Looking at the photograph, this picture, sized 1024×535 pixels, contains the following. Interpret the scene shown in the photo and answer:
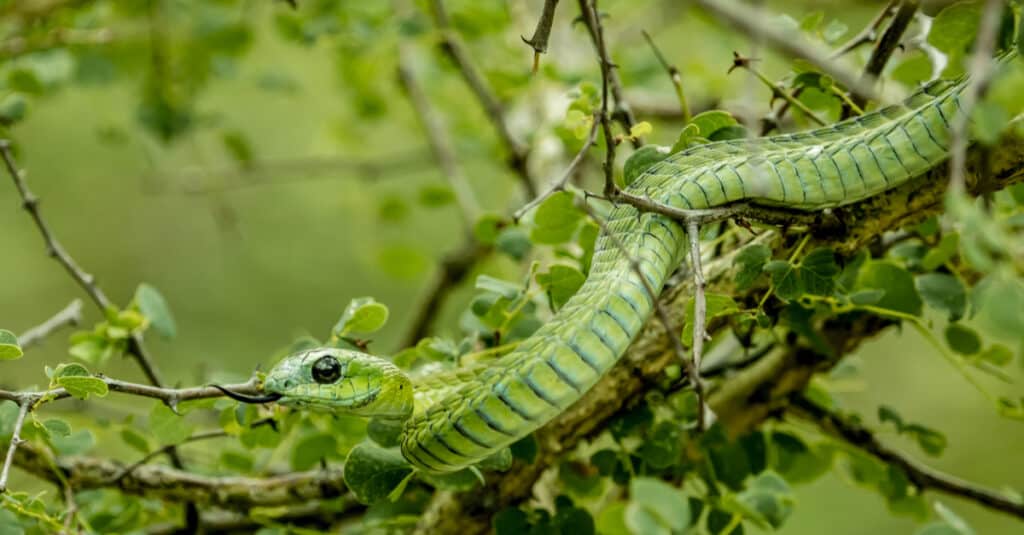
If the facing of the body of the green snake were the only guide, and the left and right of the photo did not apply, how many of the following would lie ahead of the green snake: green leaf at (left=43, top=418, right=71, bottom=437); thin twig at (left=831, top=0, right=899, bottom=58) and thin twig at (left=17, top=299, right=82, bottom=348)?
2

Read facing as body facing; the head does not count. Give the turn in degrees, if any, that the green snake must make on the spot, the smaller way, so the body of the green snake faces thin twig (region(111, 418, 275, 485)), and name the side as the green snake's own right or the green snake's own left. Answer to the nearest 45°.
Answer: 0° — it already faces it

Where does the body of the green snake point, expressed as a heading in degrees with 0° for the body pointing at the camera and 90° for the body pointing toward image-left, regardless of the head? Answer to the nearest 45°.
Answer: approximately 90°

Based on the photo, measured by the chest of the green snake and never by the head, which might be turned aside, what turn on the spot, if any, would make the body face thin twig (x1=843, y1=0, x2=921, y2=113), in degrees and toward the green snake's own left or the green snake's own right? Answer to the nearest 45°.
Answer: approximately 180°
